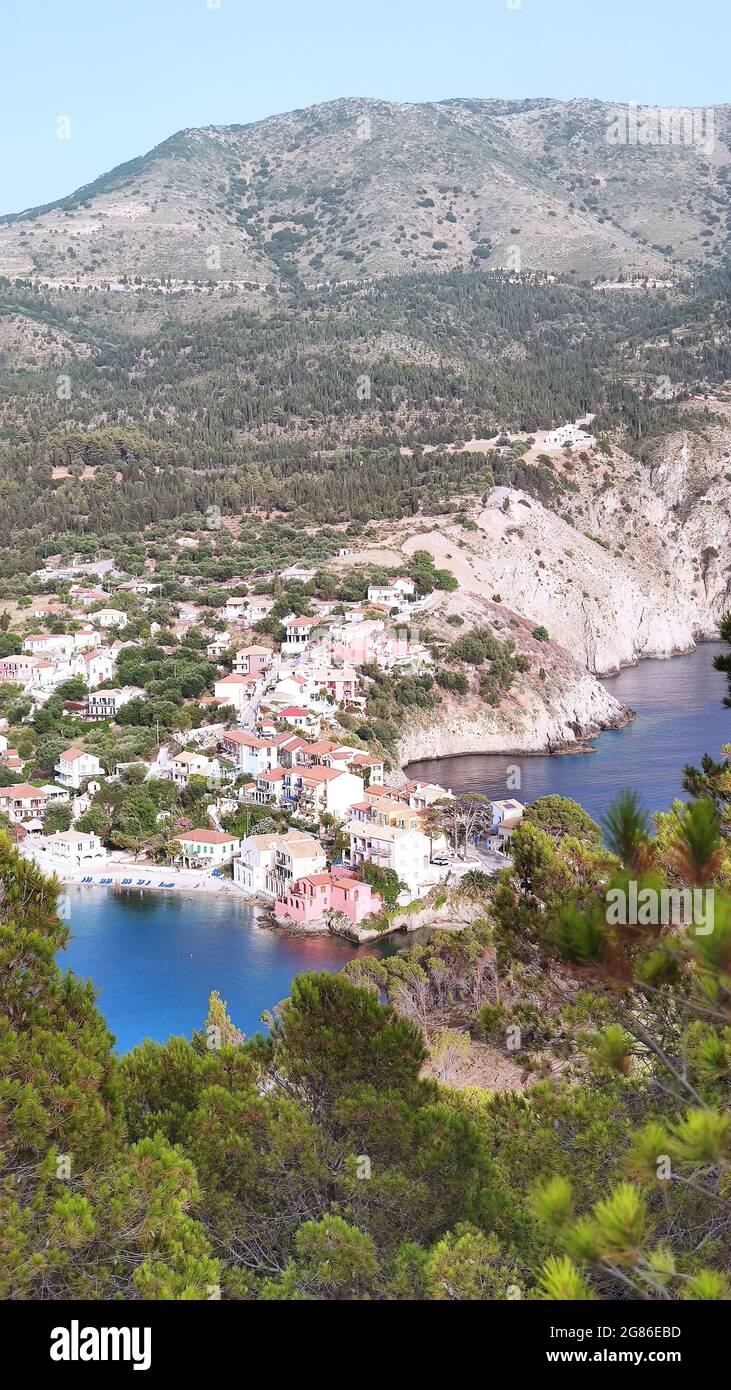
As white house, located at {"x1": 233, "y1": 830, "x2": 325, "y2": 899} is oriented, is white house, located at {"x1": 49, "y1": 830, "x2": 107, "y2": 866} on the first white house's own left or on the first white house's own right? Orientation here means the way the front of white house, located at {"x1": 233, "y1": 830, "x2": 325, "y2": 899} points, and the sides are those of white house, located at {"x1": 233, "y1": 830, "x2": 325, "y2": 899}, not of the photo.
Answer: on the first white house's own right

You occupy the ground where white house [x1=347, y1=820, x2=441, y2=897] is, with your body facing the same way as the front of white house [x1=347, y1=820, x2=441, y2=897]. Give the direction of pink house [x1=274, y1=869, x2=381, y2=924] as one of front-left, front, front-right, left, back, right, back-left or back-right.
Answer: front

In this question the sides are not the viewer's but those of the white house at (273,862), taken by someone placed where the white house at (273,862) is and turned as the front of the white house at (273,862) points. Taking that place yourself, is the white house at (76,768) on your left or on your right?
on your right

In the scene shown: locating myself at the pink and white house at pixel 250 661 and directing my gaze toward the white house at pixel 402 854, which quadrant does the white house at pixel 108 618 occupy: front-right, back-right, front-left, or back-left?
back-right

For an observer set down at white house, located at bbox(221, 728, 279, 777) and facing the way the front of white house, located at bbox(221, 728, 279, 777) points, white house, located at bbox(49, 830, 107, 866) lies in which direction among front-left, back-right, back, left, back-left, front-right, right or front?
front

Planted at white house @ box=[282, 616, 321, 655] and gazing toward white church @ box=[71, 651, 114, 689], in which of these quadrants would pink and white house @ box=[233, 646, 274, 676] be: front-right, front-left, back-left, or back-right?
front-left

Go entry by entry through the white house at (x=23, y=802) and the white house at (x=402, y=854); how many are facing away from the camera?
0

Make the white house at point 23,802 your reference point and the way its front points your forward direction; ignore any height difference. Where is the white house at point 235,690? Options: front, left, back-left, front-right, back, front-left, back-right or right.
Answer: back-left

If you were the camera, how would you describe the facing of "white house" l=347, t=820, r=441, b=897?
facing the viewer and to the left of the viewer

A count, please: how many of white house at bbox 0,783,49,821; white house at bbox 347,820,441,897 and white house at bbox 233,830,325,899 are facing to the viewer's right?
0

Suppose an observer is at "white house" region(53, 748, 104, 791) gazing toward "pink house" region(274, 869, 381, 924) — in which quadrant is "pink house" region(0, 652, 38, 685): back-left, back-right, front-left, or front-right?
back-left

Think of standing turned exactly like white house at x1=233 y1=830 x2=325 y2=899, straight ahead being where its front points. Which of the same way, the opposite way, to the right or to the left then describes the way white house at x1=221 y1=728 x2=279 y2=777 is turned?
the same way

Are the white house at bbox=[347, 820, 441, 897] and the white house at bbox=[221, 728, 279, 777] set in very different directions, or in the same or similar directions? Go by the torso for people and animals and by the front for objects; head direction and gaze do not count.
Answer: same or similar directions

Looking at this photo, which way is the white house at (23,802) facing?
toward the camera

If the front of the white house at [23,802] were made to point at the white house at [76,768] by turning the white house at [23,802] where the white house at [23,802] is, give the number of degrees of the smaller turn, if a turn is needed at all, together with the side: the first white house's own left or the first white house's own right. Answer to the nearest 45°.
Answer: approximately 135° to the first white house's own left

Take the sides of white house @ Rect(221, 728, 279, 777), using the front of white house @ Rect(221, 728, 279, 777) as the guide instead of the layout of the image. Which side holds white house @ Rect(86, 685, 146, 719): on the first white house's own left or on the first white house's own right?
on the first white house's own right

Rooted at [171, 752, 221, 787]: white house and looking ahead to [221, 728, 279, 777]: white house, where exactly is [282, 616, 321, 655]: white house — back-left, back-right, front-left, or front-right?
front-left

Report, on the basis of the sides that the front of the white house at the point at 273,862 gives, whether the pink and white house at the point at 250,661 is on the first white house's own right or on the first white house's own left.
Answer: on the first white house's own right

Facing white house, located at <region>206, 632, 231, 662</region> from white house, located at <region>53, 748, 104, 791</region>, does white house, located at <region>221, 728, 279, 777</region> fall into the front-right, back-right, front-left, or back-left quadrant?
front-right

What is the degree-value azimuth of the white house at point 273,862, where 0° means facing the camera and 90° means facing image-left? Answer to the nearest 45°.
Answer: approximately 45°
